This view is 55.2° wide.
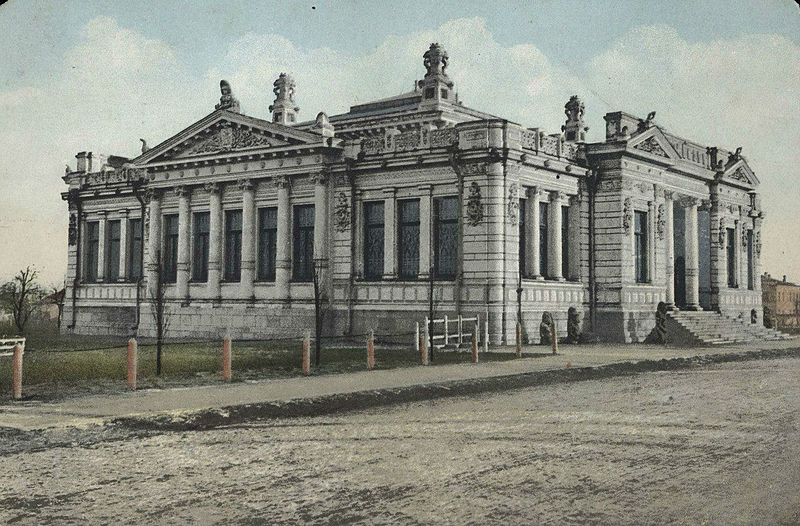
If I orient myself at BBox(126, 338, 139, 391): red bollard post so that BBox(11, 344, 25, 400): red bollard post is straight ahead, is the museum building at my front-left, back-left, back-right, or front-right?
back-right

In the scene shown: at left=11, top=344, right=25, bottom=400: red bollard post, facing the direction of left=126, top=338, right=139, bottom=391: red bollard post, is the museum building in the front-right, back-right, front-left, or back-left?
front-left

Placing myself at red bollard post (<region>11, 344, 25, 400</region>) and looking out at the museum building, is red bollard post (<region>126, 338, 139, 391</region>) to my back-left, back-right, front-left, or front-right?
front-right

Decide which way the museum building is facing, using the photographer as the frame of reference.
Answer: facing the viewer and to the right of the viewer

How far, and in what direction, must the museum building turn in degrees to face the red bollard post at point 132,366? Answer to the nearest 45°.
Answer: approximately 45° to its right

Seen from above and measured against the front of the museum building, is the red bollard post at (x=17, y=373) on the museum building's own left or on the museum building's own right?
on the museum building's own right
